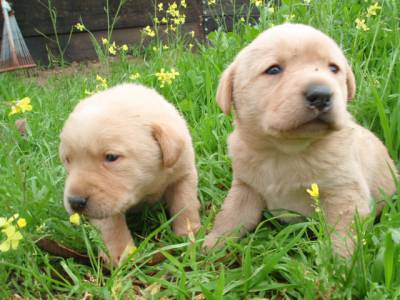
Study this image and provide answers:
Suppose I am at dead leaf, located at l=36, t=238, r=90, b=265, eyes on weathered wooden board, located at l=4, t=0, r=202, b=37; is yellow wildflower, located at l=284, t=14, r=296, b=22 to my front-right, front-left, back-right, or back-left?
front-right

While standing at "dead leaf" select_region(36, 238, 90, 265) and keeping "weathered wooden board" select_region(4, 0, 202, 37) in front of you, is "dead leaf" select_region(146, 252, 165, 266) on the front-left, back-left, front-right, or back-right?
back-right

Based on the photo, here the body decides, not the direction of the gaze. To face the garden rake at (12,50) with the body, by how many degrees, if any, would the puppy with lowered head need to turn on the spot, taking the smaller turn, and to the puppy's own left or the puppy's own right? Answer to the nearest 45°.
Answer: approximately 135° to the puppy's own right

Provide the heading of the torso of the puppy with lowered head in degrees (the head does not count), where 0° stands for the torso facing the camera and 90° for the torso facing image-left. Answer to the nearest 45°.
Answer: approximately 45°

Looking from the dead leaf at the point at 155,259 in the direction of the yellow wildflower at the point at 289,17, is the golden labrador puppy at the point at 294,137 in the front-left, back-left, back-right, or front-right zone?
front-right

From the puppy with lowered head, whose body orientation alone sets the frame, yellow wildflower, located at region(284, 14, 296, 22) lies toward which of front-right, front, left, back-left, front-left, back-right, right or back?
back

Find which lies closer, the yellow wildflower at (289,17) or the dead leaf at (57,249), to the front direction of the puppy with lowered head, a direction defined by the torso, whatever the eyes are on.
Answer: the dead leaf

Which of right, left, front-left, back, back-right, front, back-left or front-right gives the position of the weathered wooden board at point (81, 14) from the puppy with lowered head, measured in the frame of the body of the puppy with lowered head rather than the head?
back-right

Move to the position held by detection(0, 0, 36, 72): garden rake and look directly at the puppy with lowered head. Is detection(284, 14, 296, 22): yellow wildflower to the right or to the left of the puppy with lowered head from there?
left

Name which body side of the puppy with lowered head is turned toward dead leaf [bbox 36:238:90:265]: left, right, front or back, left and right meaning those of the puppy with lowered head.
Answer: front
